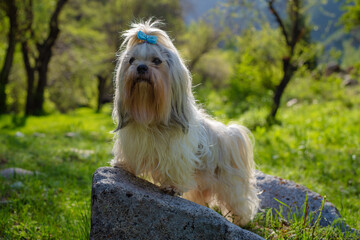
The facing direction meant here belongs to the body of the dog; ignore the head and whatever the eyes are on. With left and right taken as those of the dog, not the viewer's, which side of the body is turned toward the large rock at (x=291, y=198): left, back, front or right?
back

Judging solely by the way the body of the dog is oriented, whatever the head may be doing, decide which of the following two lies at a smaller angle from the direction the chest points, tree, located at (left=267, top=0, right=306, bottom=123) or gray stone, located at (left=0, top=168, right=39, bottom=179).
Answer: the gray stone

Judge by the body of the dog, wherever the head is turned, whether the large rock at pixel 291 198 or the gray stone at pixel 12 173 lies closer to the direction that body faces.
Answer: the gray stone

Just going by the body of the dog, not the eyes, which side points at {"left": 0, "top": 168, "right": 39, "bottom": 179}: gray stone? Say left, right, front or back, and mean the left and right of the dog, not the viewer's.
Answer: right

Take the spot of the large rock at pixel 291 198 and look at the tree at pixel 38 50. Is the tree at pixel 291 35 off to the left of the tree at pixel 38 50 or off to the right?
right

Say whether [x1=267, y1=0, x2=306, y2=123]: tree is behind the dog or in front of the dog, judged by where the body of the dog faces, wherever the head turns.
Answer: behind

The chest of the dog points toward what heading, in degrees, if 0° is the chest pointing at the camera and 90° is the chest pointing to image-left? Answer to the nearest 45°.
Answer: approximately 45°
